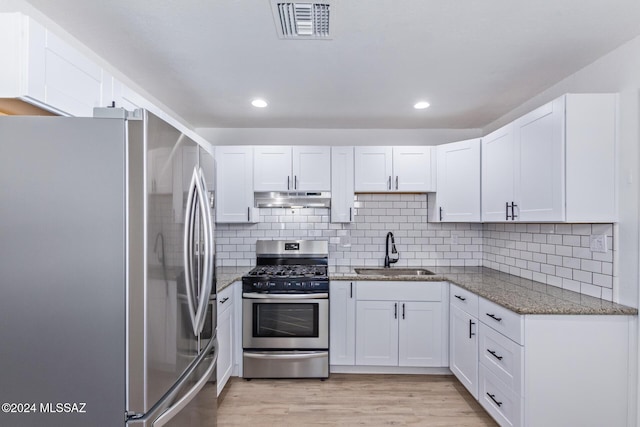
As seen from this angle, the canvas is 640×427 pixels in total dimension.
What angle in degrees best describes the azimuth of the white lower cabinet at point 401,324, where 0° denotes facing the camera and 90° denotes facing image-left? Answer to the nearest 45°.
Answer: approximately 0°

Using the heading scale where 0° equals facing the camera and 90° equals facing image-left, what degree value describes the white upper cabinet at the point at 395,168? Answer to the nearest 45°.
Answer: approximately 0°

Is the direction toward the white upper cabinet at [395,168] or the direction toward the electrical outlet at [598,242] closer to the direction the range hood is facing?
the electrical outlet
